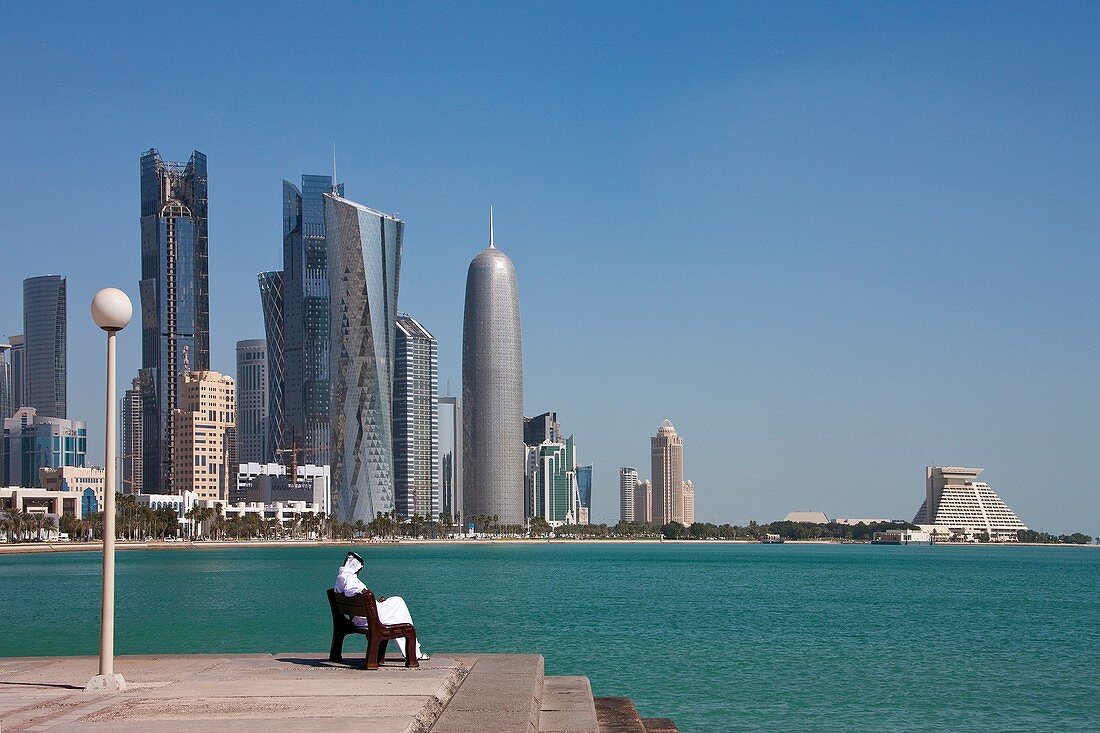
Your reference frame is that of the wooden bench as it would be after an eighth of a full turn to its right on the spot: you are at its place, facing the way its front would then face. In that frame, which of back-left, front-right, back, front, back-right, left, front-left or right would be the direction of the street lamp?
back

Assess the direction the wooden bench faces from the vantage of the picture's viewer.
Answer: facing away from the viewer and to the right of the viewer
